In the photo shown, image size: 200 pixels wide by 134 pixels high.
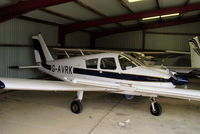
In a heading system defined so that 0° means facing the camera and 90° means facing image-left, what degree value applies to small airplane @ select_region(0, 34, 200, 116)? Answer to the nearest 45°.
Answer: approximately 315°
